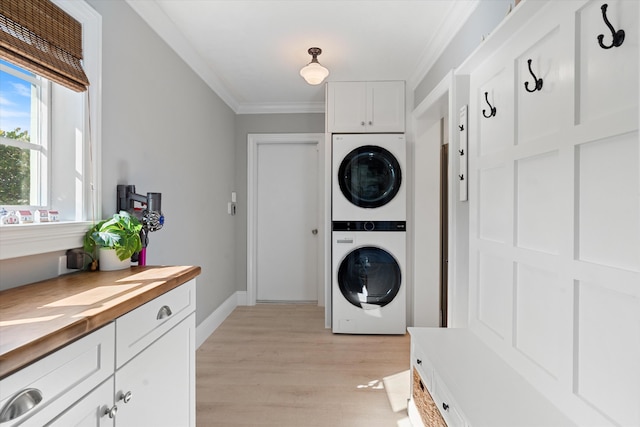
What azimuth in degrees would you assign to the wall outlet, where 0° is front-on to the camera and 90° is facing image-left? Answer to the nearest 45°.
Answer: approximately 315°

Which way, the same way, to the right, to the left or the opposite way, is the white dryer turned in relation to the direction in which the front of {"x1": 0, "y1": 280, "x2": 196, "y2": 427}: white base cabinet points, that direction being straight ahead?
to the right

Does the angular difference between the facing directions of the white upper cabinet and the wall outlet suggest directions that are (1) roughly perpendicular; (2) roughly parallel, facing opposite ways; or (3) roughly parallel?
roughly perpendicular

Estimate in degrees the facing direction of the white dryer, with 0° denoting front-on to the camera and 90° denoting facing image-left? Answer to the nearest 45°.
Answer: approximately 0°

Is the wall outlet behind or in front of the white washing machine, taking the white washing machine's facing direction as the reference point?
in front

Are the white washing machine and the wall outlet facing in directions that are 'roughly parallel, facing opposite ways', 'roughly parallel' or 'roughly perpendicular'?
roughly perpendicular

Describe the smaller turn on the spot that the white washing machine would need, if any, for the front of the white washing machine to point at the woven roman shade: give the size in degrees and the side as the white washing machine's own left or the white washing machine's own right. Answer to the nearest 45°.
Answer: approximately 45° to the white washing machine's own right

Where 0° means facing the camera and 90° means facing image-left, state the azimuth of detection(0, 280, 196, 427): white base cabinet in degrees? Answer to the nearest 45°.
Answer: approximately 315°

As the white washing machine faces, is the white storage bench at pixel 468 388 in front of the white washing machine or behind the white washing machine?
in front

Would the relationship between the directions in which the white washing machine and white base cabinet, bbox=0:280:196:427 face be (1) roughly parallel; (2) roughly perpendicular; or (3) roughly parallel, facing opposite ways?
roughly perpendicular

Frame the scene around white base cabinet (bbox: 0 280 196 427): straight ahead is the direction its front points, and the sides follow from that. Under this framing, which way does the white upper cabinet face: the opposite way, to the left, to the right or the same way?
to the right

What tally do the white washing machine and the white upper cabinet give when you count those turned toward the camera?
2

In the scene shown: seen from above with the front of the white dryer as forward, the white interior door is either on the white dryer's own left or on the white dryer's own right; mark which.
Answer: on the white dryer's own right

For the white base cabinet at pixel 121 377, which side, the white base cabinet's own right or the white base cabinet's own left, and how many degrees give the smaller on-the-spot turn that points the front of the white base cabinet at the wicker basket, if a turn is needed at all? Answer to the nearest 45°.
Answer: approximately 45° to the white base cabinet's own left
